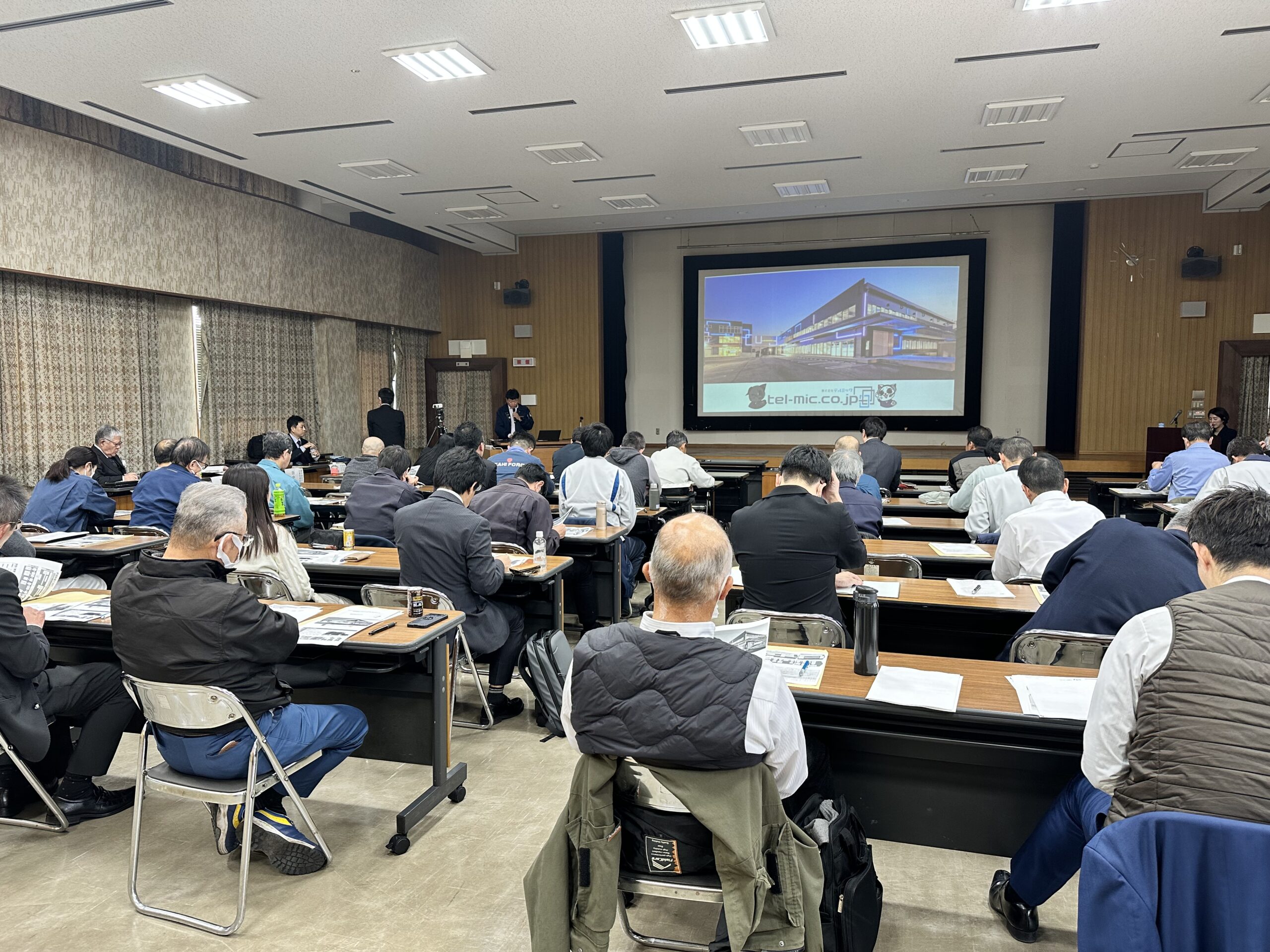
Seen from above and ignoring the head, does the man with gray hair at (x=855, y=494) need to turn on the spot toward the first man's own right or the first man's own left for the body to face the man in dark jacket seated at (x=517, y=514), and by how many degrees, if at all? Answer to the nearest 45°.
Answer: approximately 90° to the first man's own left

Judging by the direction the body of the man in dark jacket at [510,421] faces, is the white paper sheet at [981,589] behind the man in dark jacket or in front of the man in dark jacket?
in front

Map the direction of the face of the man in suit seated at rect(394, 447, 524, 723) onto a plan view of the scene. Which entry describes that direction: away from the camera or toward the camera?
away from the camera

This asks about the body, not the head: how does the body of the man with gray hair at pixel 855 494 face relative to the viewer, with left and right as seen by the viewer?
facing away from the viewer

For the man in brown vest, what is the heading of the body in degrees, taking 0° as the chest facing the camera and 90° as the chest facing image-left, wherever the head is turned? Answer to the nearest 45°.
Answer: approximately 135°

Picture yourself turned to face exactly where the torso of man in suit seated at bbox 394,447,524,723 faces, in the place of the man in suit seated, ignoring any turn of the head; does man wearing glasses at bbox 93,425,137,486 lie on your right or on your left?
on your left

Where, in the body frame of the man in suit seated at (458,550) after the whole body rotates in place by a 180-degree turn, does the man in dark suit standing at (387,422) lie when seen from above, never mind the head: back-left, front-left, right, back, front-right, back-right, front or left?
back-right

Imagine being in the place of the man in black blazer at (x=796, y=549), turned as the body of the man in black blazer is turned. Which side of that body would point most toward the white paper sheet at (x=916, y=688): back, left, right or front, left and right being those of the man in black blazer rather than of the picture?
back

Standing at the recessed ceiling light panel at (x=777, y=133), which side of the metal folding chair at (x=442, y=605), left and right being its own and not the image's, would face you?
front

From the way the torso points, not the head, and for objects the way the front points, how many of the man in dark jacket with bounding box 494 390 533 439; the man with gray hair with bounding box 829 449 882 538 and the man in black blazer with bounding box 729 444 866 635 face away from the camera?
2

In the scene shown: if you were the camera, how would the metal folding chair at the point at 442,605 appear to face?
facing away from the viewer and to the right of the viewer

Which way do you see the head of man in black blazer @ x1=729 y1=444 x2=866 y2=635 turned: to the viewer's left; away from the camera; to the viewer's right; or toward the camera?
away from the camera

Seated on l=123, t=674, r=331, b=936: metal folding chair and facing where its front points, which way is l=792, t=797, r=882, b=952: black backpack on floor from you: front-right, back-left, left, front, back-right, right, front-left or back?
right

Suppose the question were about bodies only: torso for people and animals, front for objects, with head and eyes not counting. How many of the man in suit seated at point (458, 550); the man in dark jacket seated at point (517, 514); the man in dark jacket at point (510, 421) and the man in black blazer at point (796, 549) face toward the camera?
1

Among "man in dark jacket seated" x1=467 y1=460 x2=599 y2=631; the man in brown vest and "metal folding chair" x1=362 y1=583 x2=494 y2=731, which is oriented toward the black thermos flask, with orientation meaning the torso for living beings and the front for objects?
the man in brown vest

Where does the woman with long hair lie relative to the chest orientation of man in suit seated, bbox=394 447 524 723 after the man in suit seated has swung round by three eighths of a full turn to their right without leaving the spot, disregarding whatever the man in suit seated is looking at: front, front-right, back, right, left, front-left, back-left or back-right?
right

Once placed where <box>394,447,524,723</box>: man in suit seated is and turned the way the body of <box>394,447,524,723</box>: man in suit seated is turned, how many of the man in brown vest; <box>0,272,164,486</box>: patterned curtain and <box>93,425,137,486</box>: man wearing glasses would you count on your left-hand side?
2
